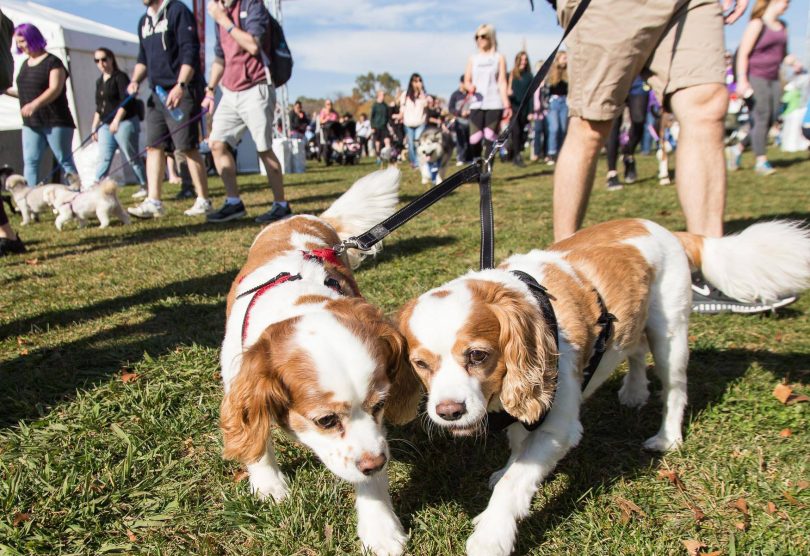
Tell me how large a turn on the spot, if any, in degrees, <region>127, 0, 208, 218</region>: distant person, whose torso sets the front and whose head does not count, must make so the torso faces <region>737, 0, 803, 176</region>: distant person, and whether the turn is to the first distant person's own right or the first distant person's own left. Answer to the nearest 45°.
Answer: approximately 135° to the first distant person's own left

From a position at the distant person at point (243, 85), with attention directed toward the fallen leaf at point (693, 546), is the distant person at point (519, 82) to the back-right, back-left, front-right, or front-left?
back-left

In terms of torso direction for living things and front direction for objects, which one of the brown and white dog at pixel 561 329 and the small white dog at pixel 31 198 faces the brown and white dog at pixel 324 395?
the brown and white dog at pixel 561 329

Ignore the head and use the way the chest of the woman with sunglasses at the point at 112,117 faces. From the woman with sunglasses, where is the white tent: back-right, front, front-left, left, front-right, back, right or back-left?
back-right

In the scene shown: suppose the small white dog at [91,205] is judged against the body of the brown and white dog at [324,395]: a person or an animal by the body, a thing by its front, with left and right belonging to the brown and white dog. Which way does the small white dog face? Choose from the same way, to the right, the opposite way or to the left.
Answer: to the right

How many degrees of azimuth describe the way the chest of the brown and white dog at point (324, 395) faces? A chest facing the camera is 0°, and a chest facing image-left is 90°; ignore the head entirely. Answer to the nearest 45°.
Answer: approximately 0°

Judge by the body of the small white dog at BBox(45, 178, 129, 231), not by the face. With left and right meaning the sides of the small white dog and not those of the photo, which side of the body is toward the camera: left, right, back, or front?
left

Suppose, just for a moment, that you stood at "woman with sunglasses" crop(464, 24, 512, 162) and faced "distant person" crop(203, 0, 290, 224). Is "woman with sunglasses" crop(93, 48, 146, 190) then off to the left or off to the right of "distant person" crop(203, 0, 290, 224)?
right

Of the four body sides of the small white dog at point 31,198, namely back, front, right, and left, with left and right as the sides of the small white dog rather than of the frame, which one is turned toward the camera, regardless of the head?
left

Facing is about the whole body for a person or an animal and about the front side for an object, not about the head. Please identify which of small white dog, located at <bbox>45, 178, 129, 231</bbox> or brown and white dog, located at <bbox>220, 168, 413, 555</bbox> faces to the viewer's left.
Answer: the small white dog

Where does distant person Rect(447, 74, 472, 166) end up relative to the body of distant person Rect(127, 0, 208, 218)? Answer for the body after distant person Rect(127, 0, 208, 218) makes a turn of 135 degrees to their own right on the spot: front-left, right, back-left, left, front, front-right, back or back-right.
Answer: front-right
